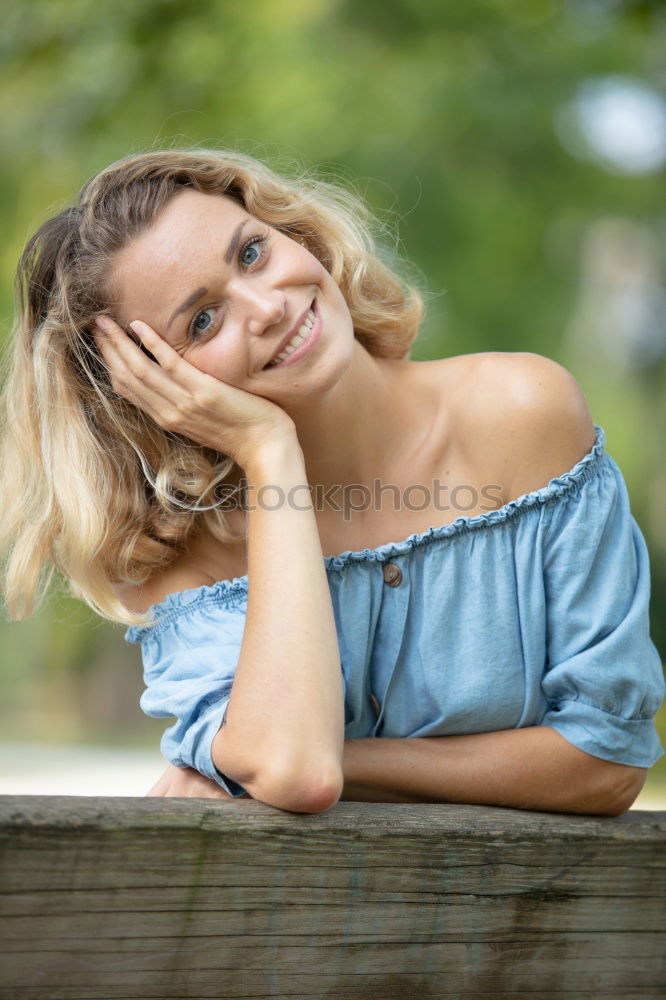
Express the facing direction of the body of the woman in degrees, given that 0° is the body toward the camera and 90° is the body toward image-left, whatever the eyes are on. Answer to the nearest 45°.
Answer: approximately 0°

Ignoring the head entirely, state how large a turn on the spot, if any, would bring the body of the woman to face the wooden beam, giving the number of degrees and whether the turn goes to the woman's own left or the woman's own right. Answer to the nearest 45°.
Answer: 0° — they already face it
